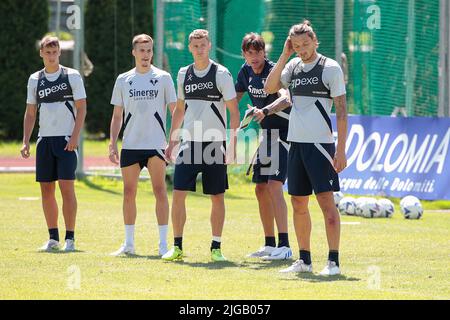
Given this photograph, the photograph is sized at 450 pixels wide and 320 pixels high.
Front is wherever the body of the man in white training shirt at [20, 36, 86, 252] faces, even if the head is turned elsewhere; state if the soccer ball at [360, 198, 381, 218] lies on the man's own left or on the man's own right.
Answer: on the man's own left

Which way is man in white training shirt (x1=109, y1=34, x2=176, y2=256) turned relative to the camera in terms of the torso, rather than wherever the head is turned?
toward the camera

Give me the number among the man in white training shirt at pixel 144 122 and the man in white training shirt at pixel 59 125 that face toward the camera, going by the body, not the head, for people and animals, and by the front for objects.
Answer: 2

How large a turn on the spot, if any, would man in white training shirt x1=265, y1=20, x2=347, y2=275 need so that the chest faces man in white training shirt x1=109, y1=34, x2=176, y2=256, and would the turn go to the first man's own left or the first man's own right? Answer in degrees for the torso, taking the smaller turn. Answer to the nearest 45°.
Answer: approximately 90° to the first man's own right

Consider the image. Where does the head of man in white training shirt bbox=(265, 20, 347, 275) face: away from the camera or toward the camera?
toward the camera

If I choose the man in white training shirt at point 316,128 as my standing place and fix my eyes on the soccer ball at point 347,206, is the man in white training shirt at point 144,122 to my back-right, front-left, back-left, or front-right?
front-left

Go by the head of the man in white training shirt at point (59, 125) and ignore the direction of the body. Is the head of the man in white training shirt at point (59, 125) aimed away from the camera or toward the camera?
toward the camera

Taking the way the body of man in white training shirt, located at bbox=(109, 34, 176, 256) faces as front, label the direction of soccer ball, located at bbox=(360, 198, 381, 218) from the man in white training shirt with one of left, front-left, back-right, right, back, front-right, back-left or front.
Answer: back-left

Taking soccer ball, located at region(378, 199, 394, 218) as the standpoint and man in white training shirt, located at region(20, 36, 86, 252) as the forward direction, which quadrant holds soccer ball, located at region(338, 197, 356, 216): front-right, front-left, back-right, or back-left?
front-right

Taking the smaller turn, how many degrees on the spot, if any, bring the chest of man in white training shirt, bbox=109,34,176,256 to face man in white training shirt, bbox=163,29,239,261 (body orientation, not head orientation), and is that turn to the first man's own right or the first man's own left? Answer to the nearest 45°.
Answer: approximately 45° to the first man's own left

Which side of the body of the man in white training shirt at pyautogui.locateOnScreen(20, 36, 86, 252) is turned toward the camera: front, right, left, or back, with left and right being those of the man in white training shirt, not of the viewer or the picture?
front

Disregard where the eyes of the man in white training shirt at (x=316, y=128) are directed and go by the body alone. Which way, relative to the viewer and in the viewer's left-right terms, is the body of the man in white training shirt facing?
facing the viewer and to the left of the viewer

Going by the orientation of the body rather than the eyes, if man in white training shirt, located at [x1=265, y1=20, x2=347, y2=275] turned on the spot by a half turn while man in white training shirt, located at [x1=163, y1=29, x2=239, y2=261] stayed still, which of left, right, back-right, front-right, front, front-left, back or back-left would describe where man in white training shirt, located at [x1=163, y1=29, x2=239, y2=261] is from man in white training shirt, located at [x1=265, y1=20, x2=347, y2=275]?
left
